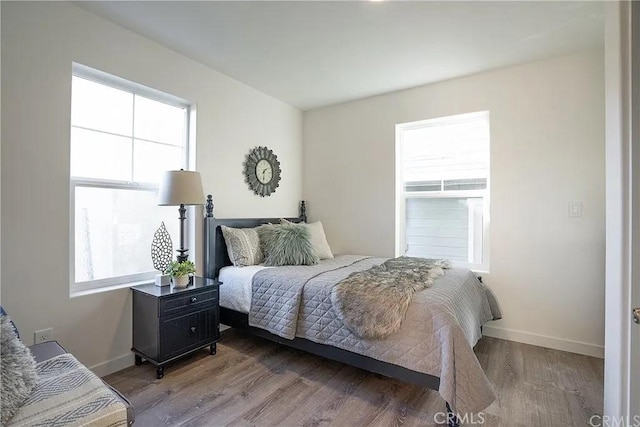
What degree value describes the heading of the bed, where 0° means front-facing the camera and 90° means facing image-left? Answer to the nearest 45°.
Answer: approximately 315°

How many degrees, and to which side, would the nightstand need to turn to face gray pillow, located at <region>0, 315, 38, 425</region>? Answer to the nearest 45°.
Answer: approximately 90° to its right

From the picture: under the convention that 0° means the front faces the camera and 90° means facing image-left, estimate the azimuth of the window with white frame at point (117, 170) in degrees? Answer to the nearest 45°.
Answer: approximately 315°

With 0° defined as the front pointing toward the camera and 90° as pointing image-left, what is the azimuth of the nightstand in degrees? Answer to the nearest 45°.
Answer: approximately 315°

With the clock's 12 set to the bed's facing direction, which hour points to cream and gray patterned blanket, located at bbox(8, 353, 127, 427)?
The cream and gray patterned blanket is roughly at 3 o'clock from the bed.

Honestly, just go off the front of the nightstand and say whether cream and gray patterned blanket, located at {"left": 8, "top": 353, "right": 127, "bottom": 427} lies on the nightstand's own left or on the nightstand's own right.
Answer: on the nightstand's own right

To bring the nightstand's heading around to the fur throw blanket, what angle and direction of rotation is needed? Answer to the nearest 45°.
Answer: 0° — it already faces it
